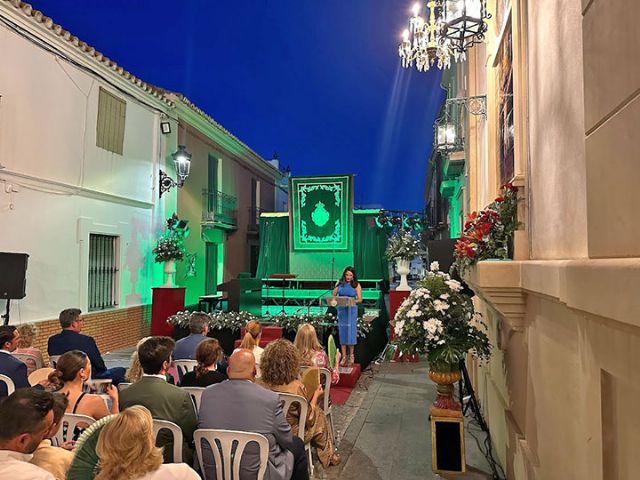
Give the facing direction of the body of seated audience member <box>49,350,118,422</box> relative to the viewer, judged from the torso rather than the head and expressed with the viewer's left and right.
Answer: facing away from the viewer and to the right of the viewer

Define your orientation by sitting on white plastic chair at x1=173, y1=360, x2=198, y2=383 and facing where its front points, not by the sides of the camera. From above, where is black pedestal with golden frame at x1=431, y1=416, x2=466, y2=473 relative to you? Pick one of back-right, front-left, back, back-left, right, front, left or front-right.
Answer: back-right

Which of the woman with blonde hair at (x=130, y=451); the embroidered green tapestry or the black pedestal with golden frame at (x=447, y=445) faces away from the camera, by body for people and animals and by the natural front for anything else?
the woman with blonde hair

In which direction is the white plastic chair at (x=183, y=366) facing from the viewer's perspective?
away from the camera

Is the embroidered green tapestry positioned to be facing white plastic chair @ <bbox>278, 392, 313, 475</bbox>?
yes

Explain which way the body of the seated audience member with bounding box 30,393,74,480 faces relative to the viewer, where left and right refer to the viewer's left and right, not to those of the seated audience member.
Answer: facing away from the viewer and to the right of the viewer

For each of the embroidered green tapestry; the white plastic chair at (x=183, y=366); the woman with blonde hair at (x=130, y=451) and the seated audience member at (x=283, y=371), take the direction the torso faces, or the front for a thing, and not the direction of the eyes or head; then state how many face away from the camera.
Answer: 3

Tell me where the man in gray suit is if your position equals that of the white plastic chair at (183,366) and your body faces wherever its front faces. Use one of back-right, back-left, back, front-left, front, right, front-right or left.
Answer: back

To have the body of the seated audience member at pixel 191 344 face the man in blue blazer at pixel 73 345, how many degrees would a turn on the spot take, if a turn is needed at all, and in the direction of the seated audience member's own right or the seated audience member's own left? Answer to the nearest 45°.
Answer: approximately 135° to the seated audience member's own left

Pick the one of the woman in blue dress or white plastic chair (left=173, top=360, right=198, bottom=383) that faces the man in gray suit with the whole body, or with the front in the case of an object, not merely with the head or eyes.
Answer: the woman in blue dress

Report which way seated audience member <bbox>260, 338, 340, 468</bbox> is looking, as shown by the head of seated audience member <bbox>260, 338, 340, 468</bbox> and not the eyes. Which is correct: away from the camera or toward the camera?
away from the camera

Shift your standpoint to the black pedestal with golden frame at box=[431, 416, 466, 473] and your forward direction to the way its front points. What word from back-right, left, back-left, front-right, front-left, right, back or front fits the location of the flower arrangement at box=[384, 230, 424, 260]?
back
